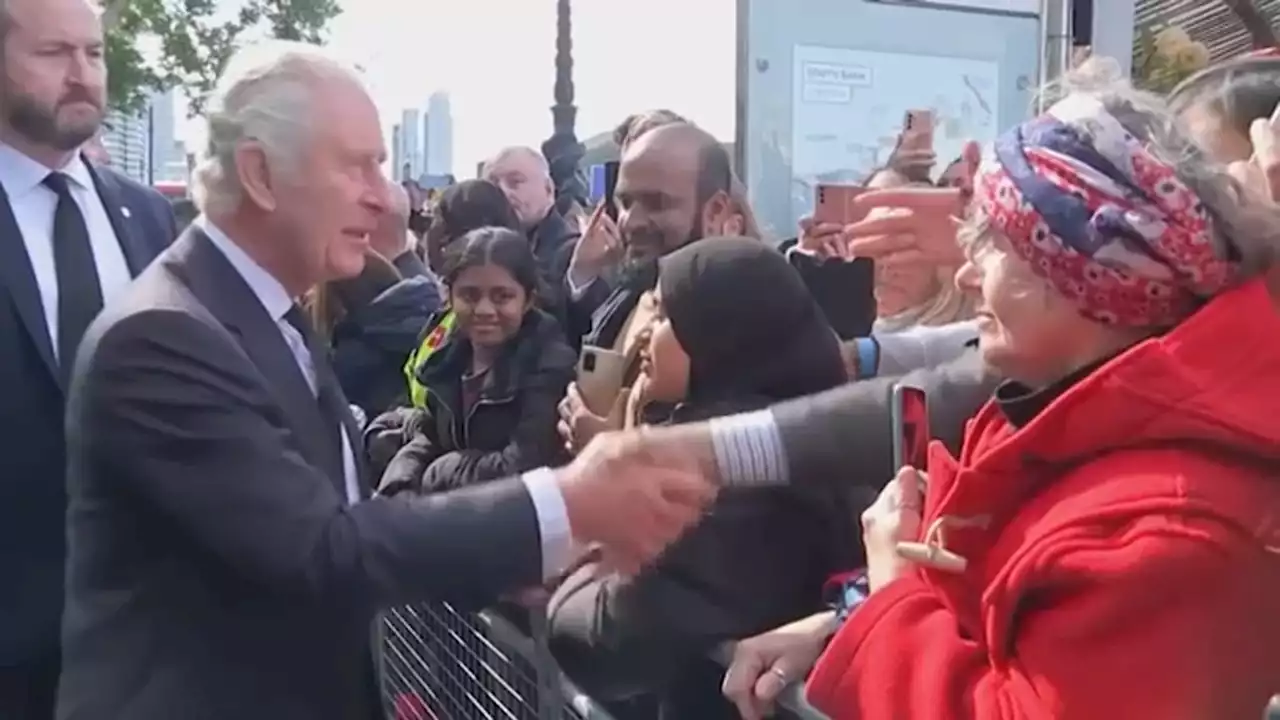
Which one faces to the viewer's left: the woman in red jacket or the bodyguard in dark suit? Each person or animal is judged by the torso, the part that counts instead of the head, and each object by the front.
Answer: the woman in red jacket

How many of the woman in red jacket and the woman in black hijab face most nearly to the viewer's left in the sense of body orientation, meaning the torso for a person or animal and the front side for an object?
2

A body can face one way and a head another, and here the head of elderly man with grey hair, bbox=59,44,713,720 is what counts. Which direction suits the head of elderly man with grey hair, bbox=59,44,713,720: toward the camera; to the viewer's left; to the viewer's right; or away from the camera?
to the viewer's right

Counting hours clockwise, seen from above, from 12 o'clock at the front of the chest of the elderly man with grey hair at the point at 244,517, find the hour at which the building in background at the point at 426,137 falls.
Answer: The building in background is roughly at 9 o'clock from the elderly man with grey hair.

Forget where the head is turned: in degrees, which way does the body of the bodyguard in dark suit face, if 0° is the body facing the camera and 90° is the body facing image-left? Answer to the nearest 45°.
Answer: approximately 315°

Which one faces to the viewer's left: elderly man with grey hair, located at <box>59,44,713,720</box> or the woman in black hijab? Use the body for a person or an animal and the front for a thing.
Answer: the woman in black hijab

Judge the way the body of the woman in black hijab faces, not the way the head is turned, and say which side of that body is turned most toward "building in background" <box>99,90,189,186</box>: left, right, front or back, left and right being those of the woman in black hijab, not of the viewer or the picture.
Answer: right

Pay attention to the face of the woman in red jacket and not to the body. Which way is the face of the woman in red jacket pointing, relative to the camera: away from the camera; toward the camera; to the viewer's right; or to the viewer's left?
to the viewer's left

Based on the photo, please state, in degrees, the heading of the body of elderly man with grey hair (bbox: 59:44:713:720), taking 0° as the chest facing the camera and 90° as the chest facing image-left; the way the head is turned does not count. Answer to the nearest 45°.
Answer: approximately 270°

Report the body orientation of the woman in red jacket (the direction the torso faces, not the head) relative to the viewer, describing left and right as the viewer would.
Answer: facing to the left of the viewer

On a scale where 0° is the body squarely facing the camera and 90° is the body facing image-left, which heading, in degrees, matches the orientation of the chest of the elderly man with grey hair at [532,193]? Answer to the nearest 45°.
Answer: approximately 45°
